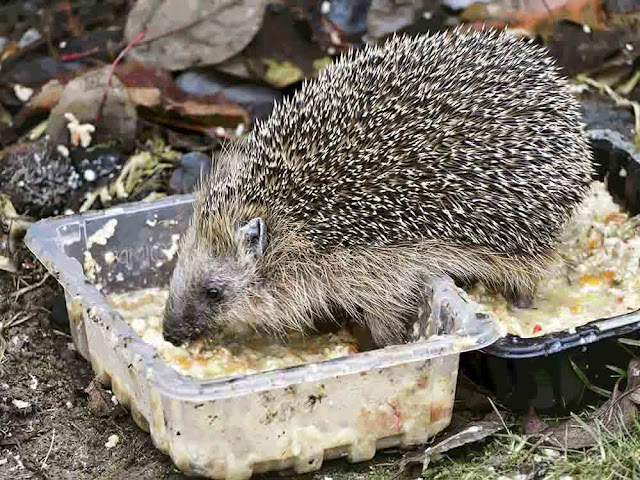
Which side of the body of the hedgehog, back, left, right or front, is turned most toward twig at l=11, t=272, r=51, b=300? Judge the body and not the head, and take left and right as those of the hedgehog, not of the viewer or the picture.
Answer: front

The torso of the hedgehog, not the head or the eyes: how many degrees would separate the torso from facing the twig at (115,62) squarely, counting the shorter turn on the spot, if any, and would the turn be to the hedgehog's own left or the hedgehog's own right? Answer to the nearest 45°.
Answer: approximately 45° to the hedgehog's own right

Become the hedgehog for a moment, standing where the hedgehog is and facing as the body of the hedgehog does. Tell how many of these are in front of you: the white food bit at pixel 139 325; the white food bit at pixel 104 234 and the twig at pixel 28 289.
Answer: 3

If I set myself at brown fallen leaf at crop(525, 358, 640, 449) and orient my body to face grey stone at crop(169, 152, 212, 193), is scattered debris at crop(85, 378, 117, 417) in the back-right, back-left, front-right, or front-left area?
front-left

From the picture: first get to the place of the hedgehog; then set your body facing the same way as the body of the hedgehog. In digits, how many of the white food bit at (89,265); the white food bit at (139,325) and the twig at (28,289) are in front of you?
3

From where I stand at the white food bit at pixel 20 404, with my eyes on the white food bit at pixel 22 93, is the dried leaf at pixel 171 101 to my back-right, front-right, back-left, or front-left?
front-right

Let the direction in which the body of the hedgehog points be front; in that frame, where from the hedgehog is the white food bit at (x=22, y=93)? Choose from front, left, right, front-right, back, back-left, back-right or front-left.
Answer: front-right

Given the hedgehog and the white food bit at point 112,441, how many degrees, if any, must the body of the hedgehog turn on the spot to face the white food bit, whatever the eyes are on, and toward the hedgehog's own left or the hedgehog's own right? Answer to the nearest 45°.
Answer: approximately 45° to the hedgehog's own left

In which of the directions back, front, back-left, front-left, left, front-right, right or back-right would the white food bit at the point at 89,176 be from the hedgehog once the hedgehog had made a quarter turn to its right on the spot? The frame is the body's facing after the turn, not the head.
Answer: front-left

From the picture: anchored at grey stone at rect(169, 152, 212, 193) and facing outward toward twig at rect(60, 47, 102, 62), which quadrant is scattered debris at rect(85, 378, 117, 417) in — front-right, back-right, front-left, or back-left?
back-left

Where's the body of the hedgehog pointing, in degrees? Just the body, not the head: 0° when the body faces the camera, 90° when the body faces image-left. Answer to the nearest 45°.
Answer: approximately 90°

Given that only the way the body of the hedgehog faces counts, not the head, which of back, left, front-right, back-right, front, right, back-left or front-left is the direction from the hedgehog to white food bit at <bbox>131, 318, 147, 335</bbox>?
front

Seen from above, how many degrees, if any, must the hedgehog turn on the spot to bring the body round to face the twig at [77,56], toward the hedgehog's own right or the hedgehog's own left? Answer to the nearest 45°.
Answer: approximately 45° to the hedgehog's own right

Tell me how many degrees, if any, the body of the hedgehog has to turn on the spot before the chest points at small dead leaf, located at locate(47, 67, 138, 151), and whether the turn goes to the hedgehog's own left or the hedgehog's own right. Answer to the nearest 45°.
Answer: approximately 45° to the hedgehog's own right
